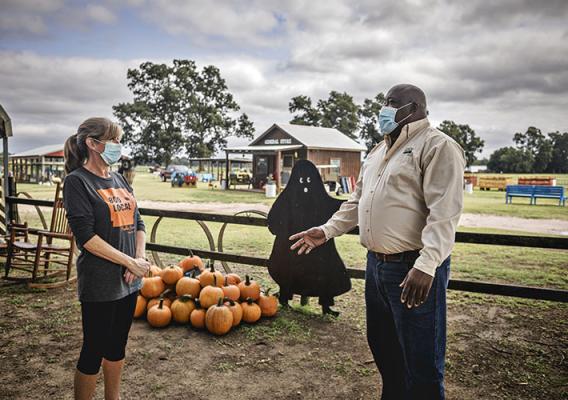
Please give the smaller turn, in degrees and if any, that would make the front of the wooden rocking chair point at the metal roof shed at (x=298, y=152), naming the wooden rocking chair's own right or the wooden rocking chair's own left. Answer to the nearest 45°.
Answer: approximately 180°

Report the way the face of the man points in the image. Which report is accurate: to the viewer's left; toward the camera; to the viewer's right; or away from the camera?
to the viewer's left

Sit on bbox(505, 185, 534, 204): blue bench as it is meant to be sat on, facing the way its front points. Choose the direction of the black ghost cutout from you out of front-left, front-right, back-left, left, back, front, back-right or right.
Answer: front

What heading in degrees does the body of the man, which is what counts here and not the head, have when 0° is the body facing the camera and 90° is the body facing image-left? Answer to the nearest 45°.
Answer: approximately 45°

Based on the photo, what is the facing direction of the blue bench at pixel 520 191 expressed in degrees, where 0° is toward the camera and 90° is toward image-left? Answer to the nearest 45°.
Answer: approximately 0°

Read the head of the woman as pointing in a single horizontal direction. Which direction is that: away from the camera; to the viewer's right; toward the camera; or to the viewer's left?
to the viewer's right

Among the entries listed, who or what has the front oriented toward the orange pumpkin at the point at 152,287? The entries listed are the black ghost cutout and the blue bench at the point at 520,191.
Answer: the blue bench

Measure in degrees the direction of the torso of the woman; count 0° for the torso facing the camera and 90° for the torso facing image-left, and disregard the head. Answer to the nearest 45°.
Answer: approximately 315°

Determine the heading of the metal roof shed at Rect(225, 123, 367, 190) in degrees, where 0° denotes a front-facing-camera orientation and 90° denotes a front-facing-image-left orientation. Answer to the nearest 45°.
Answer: approximately 45°

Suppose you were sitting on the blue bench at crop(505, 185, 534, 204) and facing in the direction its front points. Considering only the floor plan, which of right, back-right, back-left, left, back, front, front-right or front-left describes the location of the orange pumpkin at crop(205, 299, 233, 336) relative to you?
front

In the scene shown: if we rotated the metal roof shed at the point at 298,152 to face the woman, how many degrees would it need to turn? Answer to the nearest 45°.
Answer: approximately 45° to its left

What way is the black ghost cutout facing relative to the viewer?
toward the camera

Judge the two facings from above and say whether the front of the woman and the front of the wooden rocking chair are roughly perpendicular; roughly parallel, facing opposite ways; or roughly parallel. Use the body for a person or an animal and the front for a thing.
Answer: roughly perpendicular

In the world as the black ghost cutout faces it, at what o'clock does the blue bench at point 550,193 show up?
The blue bench is roughly at 7 o'clock from the black ghost cutout.

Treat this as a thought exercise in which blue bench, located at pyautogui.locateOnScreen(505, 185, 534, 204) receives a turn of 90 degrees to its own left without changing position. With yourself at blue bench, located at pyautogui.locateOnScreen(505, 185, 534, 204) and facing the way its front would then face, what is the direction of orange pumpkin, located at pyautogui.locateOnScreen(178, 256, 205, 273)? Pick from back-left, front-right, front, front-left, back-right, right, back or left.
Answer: right

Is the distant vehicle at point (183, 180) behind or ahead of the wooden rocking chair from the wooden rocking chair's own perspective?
behind
